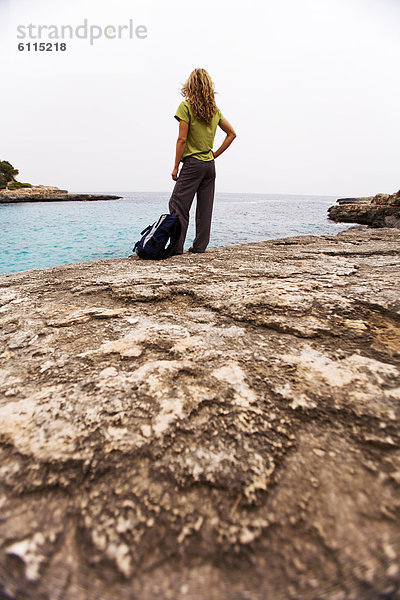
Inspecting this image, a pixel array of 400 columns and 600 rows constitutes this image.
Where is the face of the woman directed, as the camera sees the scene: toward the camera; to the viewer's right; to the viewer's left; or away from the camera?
away from the camera

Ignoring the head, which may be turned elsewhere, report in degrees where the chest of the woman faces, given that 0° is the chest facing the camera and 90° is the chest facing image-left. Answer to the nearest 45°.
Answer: approximately 135°
